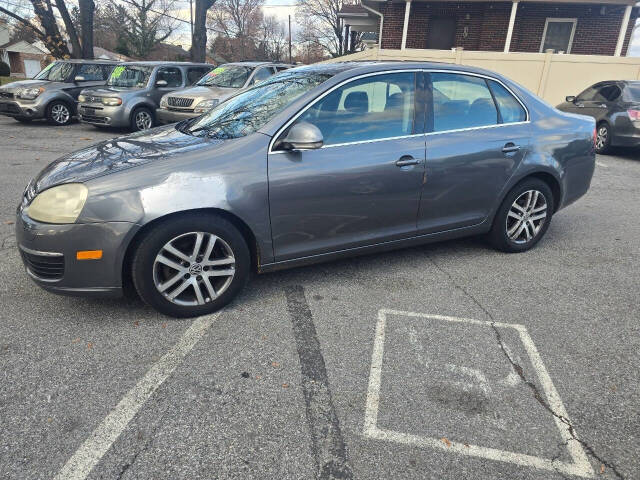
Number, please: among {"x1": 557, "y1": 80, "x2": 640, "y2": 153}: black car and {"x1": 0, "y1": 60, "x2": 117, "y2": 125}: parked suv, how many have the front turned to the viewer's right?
0

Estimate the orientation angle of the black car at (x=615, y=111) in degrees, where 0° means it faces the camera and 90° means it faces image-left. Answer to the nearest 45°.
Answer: approximately 135°

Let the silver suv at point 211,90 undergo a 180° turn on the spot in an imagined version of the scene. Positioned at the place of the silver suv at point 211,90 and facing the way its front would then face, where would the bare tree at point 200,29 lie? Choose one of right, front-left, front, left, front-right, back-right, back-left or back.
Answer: front-left

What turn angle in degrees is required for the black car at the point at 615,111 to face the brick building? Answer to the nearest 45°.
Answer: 0° — it already faces it

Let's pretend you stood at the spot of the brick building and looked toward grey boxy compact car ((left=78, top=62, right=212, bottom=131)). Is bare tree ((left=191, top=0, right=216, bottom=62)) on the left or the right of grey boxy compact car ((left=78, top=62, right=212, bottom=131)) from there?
right

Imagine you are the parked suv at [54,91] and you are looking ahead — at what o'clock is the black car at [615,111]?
The black car is roughly at 9 o'clock from the parked suv.

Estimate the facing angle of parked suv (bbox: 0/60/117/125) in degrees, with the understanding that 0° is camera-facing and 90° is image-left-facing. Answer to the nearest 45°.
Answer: approximately 45°

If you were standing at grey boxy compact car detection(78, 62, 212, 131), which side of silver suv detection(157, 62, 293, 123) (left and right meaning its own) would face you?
right

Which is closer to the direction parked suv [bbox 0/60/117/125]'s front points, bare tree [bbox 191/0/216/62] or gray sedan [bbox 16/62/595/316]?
the gray sedan

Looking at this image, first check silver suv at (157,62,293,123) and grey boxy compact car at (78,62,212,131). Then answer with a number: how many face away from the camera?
0

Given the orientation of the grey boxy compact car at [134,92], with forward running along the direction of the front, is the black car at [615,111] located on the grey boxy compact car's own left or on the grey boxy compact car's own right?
on the grey boxy compact car's own left

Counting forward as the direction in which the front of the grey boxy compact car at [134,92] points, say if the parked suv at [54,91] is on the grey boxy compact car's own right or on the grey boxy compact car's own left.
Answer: on the grey boxy compact car's own right

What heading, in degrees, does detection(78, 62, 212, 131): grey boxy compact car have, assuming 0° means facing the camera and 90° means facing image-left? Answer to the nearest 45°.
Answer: approximately 45°
